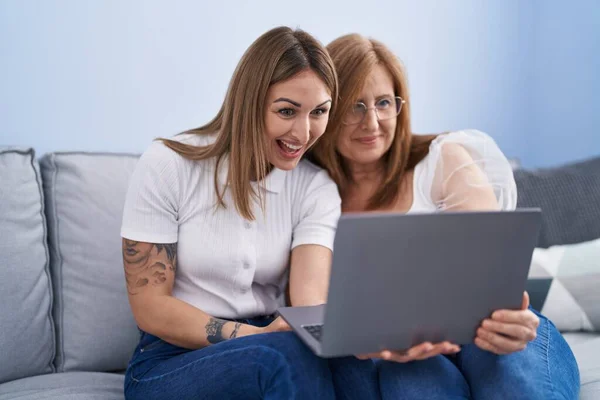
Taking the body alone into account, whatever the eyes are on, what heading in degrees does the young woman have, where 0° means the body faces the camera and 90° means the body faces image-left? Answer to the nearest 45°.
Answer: approximately 315°

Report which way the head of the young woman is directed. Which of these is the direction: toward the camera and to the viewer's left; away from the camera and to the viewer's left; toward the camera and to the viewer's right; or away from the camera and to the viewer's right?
toward the camera and to the viewer's right
